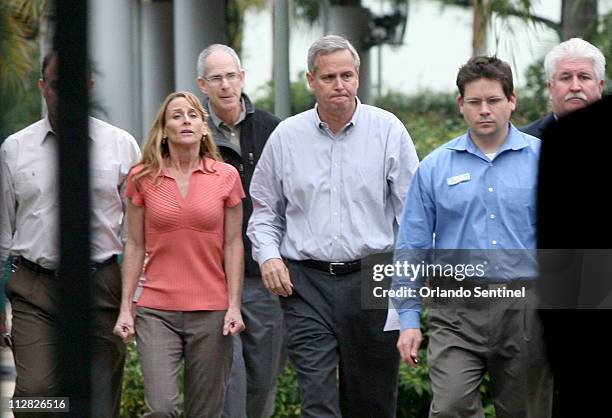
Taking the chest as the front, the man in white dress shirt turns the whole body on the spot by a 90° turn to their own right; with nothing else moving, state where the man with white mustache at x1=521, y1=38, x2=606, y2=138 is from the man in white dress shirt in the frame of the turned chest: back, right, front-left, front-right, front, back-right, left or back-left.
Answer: back

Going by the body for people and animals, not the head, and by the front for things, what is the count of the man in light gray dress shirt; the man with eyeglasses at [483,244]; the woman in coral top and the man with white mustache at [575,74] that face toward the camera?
4

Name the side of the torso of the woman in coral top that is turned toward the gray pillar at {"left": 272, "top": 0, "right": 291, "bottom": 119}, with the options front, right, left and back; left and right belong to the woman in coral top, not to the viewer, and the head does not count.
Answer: back

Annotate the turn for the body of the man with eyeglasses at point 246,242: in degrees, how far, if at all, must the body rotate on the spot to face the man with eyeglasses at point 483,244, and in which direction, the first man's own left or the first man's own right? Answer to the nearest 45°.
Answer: approximately 45° to the first man's own left

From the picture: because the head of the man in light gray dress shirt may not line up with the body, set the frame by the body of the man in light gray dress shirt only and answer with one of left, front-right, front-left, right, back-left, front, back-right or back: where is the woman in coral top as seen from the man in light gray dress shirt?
right

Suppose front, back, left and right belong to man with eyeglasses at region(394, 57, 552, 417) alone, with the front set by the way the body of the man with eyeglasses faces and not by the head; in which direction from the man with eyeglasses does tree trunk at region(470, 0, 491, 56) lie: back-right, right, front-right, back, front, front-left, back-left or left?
back

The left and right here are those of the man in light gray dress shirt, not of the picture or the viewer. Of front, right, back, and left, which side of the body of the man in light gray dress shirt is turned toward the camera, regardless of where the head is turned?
front

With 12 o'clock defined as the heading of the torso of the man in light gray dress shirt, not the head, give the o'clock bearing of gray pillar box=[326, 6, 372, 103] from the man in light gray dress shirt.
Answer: The gray pillar is roughly at 6 o'clock from the man in light gray dress shirt.

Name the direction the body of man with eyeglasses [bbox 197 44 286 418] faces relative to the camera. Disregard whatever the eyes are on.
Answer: toward the camera

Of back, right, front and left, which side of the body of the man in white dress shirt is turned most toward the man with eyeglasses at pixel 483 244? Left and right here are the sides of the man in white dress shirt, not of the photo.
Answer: left
